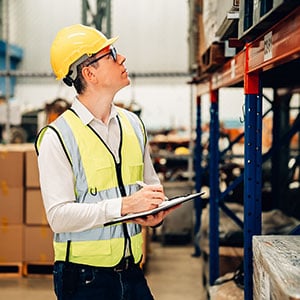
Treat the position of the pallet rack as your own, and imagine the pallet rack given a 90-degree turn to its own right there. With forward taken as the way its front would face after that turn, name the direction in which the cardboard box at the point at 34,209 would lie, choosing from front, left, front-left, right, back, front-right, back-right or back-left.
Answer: front-left

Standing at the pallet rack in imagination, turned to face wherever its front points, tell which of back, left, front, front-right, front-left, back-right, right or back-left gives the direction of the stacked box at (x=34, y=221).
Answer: front-right

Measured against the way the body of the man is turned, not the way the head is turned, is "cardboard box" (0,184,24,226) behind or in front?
behind

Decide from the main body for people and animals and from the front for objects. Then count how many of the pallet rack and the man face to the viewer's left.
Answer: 1

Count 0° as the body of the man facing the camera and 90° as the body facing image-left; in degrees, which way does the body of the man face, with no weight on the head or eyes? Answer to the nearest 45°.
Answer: approximately 315°

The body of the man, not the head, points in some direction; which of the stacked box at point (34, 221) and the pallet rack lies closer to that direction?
the pallet rack

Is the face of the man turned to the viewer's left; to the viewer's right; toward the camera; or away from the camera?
to the viewer's right

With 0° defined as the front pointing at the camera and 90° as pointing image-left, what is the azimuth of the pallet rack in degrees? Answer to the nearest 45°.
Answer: approximately 90°
